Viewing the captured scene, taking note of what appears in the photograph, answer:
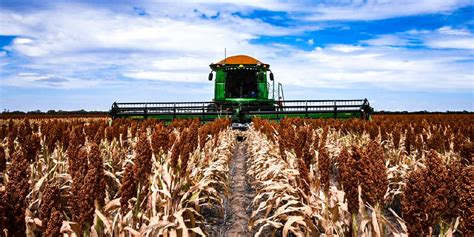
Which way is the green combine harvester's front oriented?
toward the camera
